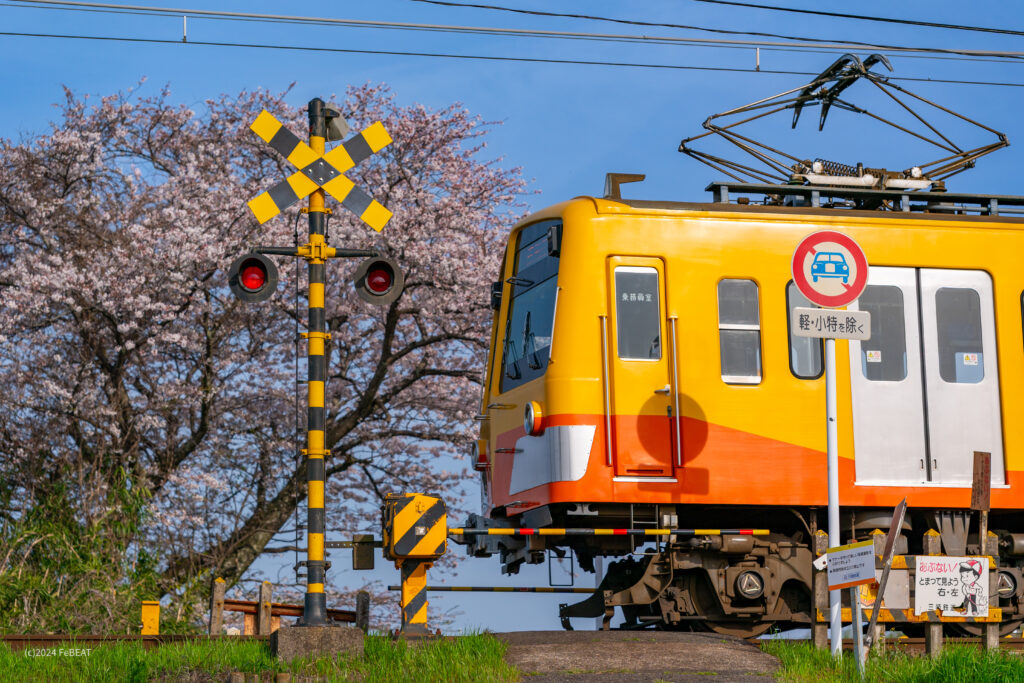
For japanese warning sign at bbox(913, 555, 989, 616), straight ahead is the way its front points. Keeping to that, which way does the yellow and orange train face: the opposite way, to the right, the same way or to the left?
to the right

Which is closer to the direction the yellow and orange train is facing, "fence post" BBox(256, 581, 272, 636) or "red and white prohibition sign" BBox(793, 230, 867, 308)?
the fence post

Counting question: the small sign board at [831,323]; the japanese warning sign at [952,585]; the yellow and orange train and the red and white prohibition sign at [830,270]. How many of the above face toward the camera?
3

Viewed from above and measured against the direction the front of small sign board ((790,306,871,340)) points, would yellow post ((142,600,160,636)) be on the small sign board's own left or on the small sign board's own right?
on the small sign board's own right

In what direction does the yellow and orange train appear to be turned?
to the viewer's left

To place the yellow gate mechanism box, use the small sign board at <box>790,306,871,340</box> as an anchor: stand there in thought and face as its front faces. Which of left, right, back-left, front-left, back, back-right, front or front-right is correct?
right

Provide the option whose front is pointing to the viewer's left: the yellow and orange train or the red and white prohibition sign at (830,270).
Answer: the yellow and orange train
